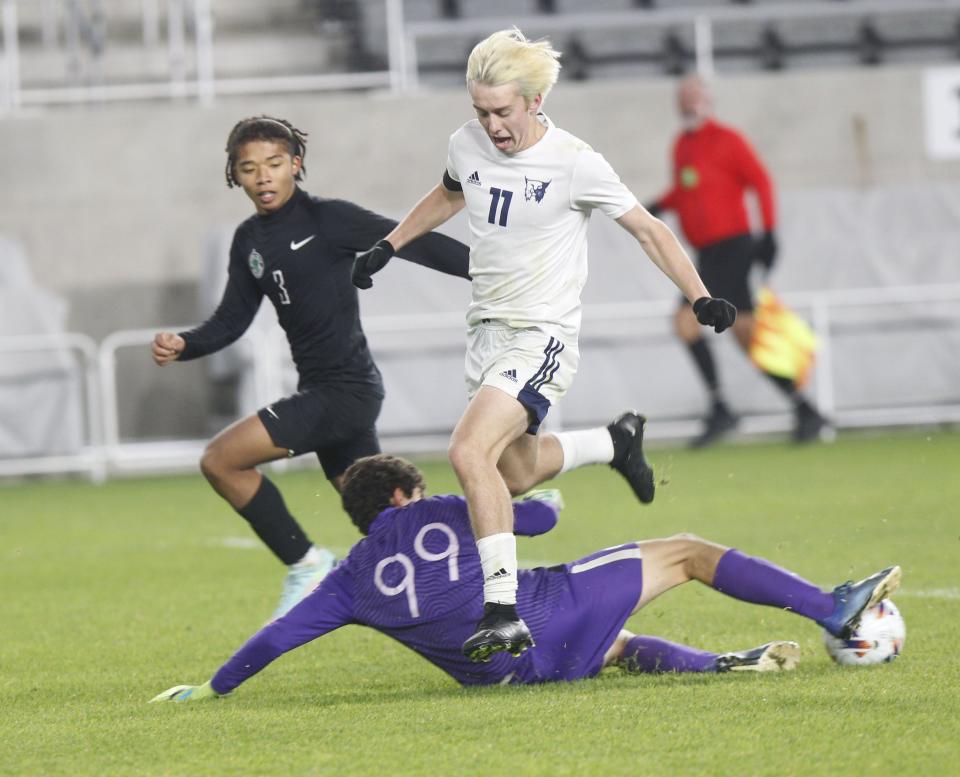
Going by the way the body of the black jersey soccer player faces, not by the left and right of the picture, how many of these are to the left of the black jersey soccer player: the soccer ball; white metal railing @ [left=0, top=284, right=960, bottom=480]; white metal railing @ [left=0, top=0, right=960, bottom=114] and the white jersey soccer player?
2

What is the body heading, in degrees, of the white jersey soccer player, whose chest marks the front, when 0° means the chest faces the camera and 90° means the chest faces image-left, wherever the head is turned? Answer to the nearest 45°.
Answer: approximately 45°

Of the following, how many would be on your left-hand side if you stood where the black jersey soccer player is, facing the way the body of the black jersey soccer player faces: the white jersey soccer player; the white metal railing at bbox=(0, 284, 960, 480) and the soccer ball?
2

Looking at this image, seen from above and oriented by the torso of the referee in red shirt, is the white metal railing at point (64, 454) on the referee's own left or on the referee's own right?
on the referee's own right

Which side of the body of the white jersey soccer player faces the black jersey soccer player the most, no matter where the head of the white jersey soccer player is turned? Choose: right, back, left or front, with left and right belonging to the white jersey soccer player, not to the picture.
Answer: right

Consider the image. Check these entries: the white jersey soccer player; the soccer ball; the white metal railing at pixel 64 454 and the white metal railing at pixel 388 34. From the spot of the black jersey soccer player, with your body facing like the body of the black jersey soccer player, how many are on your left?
2

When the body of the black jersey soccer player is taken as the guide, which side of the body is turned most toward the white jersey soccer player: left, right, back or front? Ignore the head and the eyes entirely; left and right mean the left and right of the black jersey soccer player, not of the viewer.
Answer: left

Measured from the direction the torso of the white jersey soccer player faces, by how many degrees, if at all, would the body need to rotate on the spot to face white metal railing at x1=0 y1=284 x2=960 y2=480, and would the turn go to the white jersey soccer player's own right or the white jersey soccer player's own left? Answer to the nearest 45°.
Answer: approximately 135° to the white jersey soccer player's own right

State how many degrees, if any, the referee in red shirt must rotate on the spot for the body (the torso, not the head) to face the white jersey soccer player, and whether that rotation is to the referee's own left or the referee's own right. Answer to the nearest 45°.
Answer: approximately 45° to the referee's own left

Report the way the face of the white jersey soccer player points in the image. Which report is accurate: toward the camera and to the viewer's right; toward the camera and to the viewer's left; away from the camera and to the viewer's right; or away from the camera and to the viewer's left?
toward the camera and to the viewer's left
